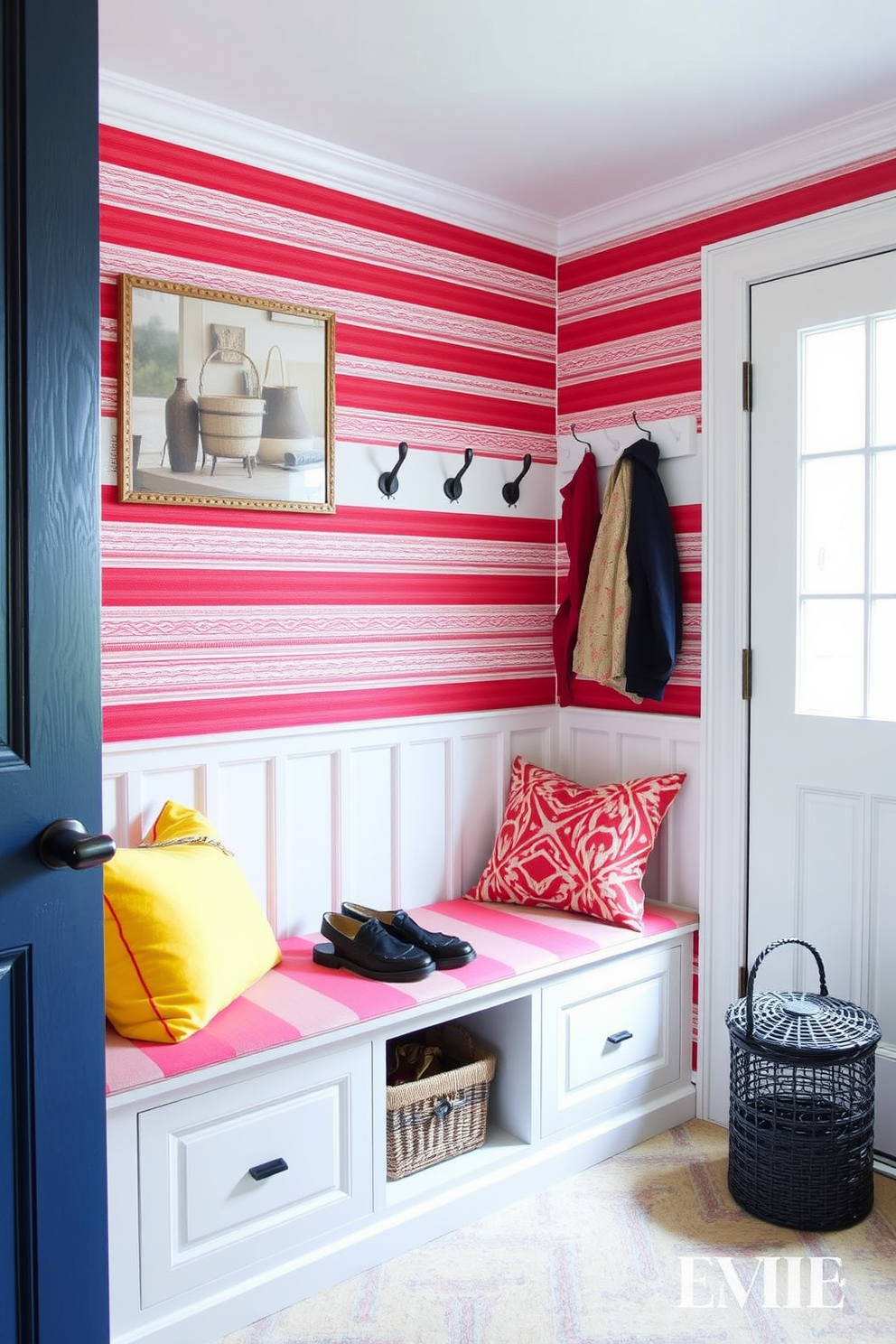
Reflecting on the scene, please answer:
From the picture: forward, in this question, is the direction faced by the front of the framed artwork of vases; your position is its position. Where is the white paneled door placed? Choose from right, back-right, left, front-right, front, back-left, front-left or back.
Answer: front-left

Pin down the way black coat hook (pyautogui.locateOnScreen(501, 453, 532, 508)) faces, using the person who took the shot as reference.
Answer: facing the viewer and to the right of the viewer

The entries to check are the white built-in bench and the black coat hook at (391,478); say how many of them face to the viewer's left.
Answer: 0

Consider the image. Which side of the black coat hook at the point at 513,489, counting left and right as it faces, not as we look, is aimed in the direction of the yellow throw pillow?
right

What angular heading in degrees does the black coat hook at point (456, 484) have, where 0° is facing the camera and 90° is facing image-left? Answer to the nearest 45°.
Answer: approximately 315°

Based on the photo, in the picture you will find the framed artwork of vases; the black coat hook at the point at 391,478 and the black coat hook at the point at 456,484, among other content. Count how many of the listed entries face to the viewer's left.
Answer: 0
